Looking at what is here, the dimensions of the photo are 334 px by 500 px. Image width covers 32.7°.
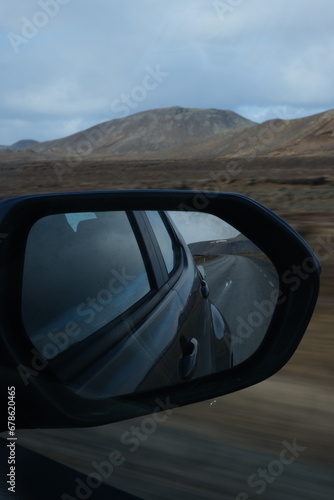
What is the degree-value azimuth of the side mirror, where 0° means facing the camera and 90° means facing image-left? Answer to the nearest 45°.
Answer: approximately 0°
